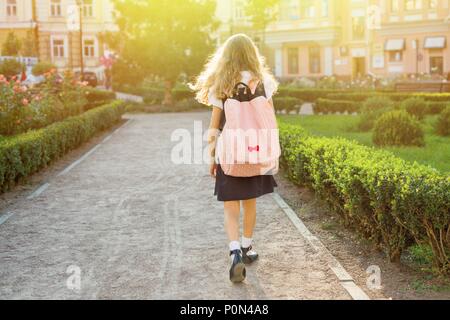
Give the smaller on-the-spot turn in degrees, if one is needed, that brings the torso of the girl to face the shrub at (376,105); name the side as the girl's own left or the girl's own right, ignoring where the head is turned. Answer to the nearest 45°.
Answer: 0° — they already face it

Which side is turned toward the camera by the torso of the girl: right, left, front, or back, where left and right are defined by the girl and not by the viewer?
back

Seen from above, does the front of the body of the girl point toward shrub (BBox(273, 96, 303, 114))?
yes
